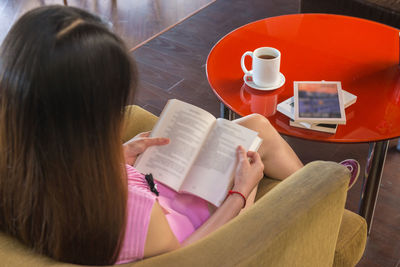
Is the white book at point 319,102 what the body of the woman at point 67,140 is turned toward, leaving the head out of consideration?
yes

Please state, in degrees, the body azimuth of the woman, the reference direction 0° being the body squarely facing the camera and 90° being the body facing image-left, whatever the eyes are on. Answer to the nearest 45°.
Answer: approximately 225°

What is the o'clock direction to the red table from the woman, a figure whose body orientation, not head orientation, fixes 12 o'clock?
The red table is roughly at 12 o'clock from the woman.

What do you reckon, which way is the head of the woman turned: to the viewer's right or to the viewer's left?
to the viewer's right

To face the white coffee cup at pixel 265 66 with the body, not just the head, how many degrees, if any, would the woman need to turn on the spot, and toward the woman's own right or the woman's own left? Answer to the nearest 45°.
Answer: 0° — they already face it
